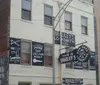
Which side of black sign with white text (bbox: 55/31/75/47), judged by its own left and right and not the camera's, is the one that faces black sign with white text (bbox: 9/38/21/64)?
right

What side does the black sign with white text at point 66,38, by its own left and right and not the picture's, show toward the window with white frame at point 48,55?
right

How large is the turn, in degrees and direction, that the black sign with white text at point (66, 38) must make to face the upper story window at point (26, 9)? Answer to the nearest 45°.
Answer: approximately 90° to its right

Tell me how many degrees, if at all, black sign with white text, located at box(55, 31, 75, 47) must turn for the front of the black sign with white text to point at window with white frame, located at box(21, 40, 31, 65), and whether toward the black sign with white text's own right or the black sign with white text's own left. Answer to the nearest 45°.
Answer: approximately 90° to the black sign with white text's own right

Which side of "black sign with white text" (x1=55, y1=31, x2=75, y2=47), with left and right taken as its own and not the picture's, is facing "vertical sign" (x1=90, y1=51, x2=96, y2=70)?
left

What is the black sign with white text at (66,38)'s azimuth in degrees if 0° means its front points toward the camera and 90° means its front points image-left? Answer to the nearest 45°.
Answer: approximately 315°
